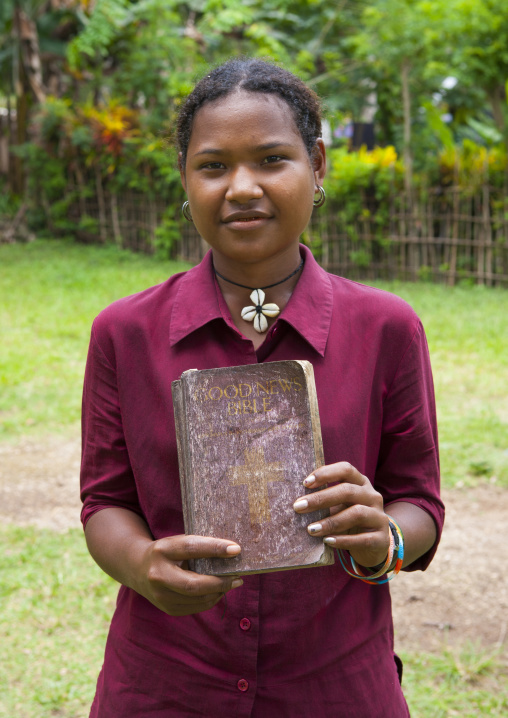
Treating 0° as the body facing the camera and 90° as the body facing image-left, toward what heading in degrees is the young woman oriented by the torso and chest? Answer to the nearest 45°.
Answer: approximately 0°

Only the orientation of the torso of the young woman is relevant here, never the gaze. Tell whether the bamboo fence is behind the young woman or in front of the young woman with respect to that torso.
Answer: behind
